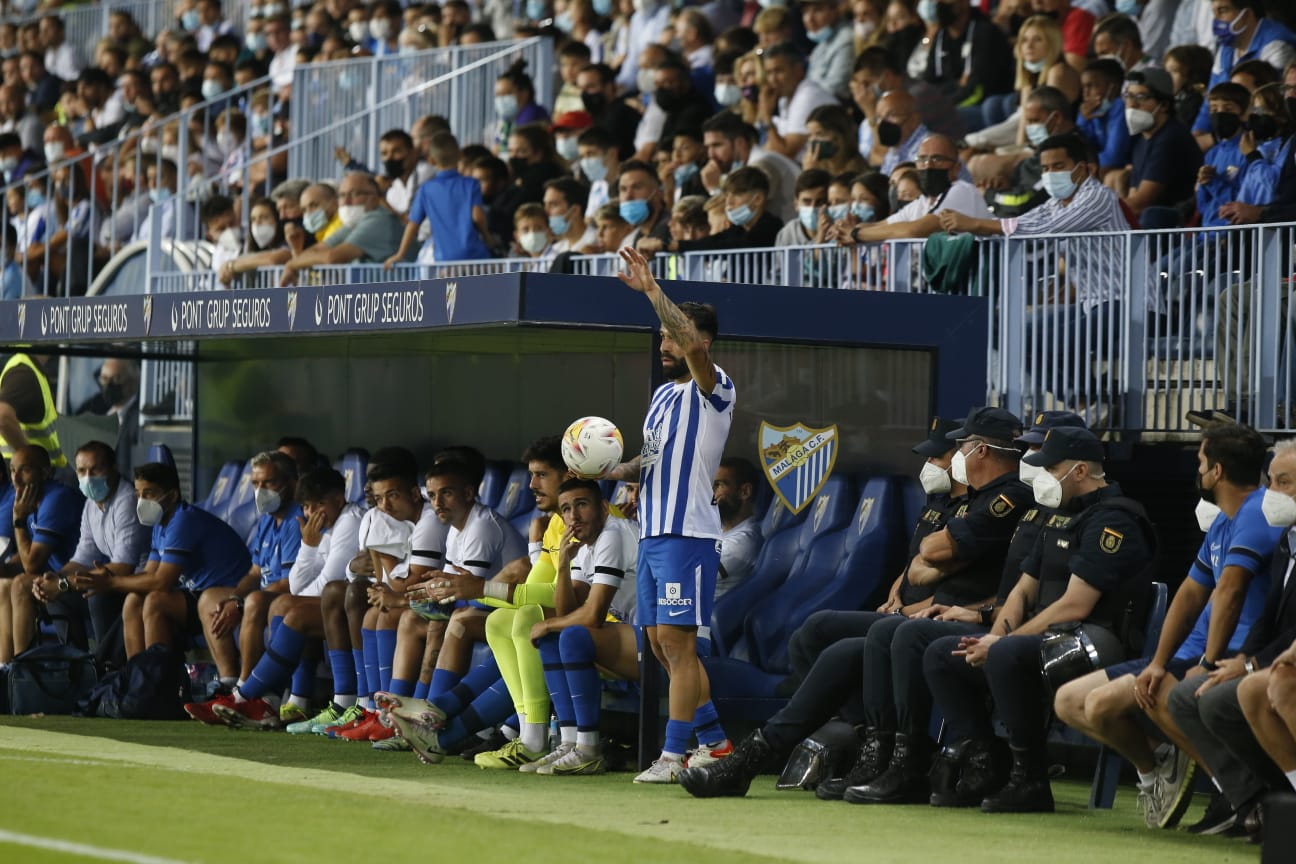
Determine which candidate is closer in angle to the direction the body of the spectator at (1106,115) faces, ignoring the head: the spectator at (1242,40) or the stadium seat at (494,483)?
the stadium seat

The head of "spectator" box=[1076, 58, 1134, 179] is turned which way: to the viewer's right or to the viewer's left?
to the viewer's left

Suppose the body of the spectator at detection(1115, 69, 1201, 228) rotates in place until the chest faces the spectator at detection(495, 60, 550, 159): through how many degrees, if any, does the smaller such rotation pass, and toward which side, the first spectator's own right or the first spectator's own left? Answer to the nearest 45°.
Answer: approximately 90° to the first spectator's own right

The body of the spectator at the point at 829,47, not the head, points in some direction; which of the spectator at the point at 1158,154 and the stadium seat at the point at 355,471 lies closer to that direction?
the stadium seat

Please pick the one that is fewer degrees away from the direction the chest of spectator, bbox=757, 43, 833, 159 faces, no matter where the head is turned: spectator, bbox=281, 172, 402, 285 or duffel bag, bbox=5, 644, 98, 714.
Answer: the duffel bag

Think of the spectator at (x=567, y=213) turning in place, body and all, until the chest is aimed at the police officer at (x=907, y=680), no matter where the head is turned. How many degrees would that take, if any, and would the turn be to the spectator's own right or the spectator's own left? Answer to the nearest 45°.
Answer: approximately 45° to the spectator's own left

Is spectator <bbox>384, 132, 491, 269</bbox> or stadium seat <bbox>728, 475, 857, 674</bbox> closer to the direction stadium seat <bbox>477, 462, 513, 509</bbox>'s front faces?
the stadium seat

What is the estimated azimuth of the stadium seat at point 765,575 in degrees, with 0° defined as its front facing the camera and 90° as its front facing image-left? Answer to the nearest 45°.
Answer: approximately 45°

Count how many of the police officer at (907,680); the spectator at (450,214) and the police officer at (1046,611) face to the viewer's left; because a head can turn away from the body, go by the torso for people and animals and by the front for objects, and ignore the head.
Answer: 2

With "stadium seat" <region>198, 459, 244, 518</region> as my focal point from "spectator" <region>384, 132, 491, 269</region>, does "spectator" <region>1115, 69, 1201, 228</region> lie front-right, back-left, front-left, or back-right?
back-left

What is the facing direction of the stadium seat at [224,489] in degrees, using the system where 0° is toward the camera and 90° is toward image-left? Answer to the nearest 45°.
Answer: approximately 45°
